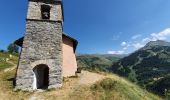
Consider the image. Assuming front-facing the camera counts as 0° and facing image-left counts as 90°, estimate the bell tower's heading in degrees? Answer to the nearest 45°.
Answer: approximately 0°

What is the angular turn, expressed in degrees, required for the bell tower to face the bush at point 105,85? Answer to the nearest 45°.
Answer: approximately 45° to its left
